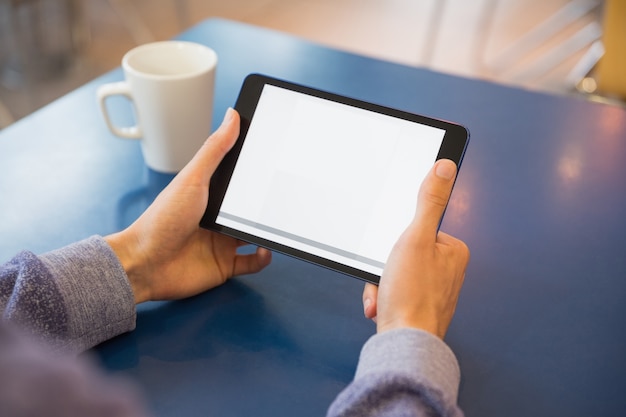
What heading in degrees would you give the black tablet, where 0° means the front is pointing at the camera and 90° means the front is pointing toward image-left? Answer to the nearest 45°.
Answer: approximately 0°
